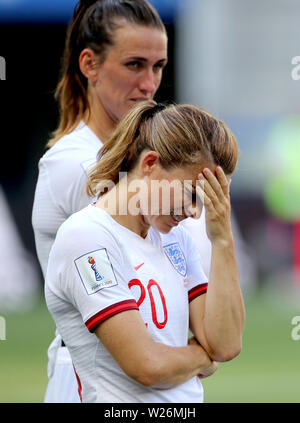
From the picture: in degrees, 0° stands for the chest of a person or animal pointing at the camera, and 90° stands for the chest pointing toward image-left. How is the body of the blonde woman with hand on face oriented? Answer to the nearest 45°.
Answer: approximately 315°

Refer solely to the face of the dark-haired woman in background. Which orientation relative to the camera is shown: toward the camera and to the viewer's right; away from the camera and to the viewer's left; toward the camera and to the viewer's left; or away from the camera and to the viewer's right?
toward the camera and to the viewer's right

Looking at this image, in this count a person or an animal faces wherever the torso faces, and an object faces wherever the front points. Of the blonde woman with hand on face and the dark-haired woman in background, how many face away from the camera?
0

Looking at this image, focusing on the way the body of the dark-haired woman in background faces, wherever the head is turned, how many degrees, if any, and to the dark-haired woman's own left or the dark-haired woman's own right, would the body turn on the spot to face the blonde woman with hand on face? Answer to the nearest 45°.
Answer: approximately 45° to the dark-haired woman's own right

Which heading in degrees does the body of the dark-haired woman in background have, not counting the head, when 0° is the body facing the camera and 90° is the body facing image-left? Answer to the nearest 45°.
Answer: approximately 315°

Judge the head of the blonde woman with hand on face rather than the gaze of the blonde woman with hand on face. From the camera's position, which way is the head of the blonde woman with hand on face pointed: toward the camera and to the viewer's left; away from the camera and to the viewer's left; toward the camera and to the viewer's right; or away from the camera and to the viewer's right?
toward the camera and to the viewer's right

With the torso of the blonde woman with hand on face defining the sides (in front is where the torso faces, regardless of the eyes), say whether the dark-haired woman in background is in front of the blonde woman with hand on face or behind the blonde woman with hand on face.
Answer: behind
